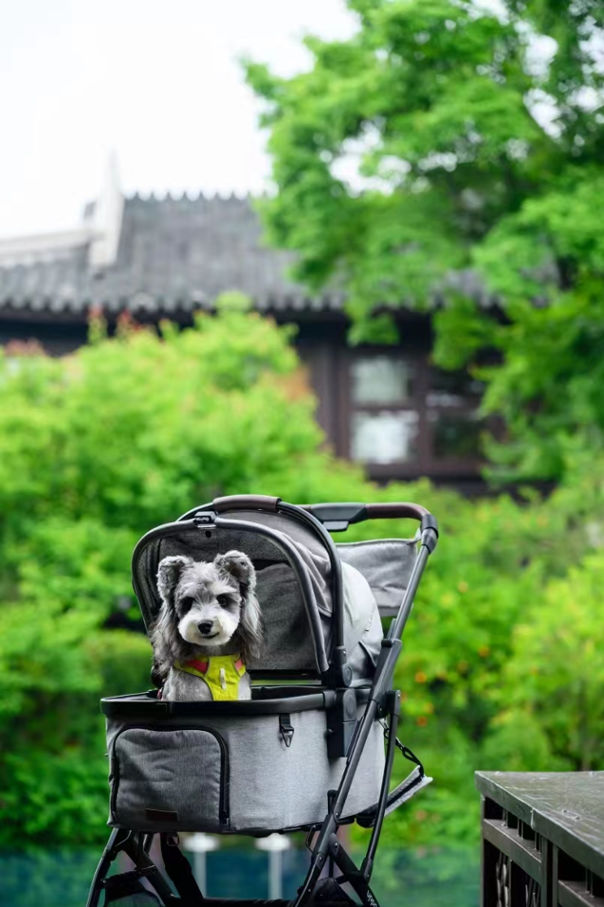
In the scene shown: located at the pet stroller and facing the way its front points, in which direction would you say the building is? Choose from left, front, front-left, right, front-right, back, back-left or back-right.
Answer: back-right

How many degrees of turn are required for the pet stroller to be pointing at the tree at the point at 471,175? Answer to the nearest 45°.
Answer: approximately 135° to its right

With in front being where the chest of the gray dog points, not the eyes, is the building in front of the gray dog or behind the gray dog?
behind

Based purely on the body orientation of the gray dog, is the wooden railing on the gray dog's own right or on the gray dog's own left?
on the gray dog's own left

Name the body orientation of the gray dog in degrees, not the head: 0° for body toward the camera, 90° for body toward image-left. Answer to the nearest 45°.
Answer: approximately 0°

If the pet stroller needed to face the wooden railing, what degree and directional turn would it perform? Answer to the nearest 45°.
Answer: approximately 90° to its left

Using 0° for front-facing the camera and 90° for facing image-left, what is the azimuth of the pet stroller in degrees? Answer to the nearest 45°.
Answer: approximately 45°

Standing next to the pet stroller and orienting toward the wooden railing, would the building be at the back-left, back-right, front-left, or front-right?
back-left
